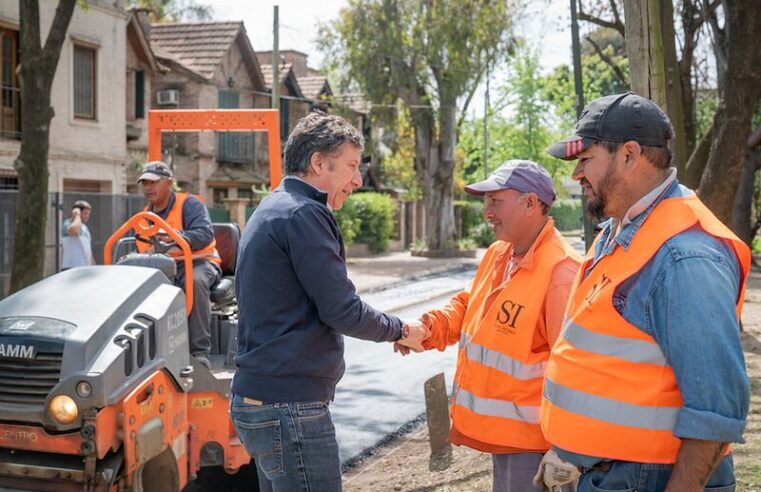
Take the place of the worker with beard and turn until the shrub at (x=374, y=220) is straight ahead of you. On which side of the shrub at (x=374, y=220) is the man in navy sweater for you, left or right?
left

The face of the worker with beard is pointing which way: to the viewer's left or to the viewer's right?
to the viewer's left

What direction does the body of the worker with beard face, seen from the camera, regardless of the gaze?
to the viewer's left

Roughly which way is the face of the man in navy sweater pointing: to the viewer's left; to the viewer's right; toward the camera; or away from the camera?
to the viewer's right

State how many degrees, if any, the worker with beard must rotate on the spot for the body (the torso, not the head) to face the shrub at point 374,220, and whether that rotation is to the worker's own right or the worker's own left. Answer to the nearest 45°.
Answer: approximately 90° to the worker's own right

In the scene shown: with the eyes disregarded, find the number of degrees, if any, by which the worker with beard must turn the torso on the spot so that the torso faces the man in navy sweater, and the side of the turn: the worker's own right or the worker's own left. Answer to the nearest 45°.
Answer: approximately 45° to the worker's own right

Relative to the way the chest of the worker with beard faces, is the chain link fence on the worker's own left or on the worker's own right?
on the worker's own right
